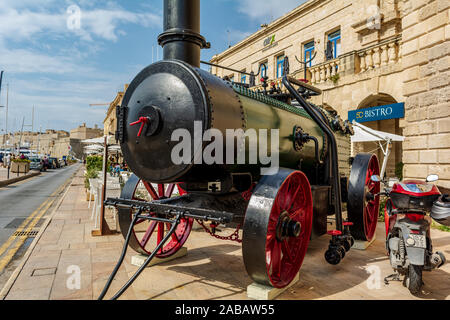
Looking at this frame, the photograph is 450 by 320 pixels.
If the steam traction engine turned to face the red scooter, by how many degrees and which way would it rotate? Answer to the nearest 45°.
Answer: approximately 135° to its left

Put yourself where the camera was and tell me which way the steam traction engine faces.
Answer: facing the viewer and to the left of the viewer

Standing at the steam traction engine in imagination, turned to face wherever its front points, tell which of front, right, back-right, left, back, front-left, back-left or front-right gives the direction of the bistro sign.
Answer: back
